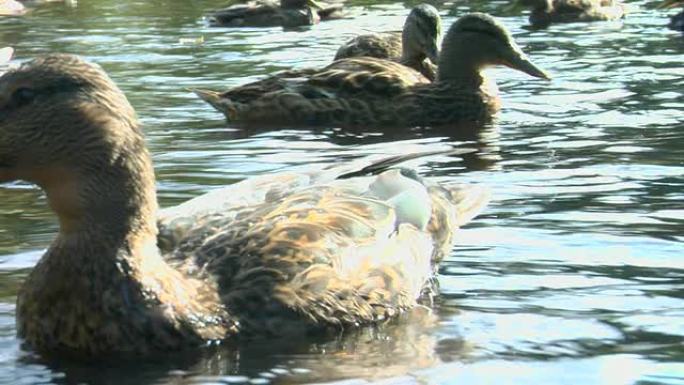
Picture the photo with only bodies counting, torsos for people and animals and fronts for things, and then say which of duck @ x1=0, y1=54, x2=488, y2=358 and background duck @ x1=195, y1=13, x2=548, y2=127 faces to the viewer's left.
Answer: the duck

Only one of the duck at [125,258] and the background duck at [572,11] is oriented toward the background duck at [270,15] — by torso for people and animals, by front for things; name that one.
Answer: the background duck at [572,11]

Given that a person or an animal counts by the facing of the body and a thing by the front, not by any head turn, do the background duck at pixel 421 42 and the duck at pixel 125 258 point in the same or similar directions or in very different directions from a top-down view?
very different directions

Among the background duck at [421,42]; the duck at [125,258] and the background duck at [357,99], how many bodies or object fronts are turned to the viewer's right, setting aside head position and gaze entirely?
2

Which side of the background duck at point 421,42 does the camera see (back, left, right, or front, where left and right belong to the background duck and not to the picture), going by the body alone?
right

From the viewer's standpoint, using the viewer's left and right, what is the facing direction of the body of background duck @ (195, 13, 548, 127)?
facing to the right of the viewer

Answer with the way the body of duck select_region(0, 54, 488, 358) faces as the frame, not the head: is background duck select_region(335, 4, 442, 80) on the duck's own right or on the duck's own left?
on the duck's own right

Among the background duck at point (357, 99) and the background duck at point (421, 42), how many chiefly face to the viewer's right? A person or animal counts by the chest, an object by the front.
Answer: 2

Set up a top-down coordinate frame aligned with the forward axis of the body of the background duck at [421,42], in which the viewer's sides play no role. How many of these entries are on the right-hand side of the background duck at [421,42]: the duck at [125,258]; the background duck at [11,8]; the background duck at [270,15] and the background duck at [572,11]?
1

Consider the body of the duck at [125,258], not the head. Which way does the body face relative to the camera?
to the viewer's left
